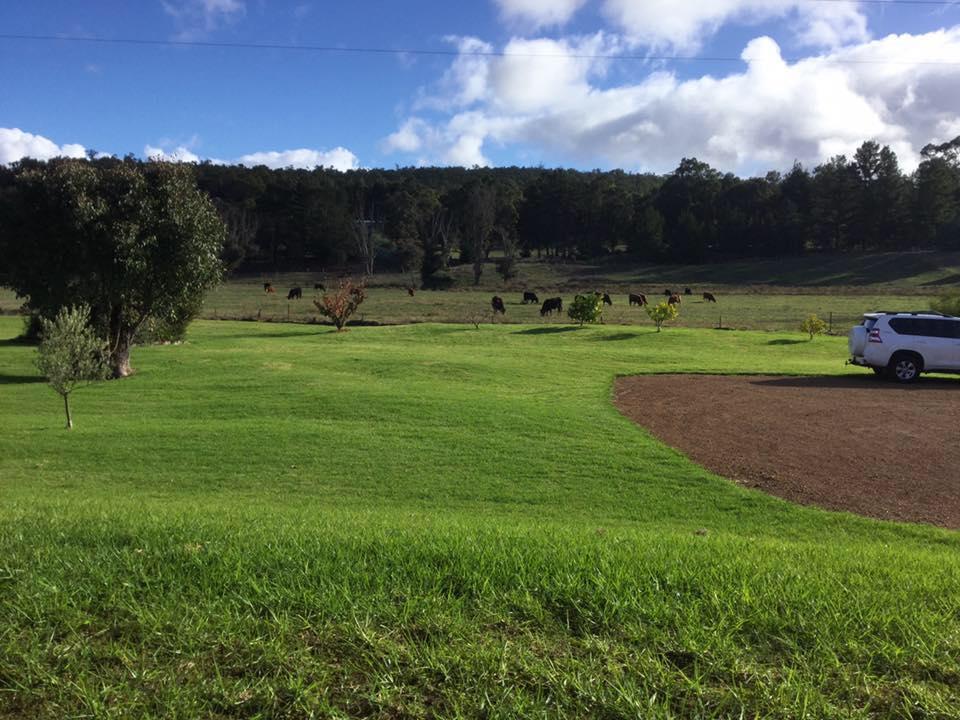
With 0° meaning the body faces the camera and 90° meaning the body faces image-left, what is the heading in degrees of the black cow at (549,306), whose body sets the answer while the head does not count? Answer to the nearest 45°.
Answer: approximately 90°

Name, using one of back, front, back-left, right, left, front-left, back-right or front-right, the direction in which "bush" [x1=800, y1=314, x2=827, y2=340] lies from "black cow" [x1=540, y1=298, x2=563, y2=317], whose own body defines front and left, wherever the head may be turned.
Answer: back-left

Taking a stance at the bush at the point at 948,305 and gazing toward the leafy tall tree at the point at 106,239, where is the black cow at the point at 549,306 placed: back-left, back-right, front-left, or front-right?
front-right

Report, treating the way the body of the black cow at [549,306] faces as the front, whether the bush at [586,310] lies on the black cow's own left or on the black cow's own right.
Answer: on the black cow's own left

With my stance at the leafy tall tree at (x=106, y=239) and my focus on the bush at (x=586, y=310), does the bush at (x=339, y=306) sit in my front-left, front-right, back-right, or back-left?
front-left

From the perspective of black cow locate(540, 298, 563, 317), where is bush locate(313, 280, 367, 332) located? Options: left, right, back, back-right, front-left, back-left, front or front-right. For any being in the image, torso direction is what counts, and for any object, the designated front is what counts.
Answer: front-left

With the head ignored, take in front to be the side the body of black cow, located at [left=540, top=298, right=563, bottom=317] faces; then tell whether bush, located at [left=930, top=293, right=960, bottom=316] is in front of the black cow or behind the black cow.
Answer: behind

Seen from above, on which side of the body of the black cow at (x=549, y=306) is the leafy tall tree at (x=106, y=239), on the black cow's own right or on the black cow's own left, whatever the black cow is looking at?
on the black cow's own left
